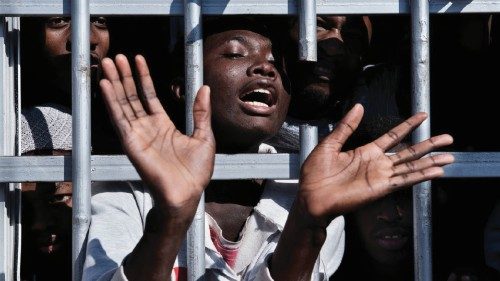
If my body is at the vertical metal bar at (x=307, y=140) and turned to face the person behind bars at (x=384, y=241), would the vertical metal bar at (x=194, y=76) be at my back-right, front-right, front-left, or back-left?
back-left

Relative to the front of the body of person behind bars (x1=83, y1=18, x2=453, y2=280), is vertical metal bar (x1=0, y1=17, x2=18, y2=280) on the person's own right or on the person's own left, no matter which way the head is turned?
on the person's own right

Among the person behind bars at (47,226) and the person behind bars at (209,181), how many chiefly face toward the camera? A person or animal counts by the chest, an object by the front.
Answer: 2

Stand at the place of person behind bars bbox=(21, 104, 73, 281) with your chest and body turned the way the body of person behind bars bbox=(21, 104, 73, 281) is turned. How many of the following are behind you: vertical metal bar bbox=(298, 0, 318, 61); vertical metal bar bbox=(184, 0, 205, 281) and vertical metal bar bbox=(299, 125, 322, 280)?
0

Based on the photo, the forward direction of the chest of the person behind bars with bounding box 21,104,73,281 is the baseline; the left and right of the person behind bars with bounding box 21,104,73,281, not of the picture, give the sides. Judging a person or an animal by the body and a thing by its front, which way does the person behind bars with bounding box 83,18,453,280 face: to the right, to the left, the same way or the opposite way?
the same way

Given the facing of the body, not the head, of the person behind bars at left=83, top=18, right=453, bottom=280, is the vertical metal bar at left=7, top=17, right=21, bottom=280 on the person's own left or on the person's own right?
on the person's own right

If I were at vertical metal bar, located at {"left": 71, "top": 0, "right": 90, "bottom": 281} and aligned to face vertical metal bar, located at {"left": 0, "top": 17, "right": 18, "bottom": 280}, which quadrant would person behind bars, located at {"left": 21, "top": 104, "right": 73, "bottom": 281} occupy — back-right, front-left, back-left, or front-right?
front-right

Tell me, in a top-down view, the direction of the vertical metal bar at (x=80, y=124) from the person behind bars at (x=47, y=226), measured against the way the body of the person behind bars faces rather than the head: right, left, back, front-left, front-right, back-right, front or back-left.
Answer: front

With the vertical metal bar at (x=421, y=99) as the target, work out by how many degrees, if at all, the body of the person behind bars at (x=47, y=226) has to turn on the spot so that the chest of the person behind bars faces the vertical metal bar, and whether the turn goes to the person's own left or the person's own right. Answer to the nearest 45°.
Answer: approximately 45° to the person's own left

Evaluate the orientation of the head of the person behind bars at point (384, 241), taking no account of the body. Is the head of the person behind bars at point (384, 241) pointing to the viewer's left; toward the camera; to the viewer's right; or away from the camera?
toward the camera

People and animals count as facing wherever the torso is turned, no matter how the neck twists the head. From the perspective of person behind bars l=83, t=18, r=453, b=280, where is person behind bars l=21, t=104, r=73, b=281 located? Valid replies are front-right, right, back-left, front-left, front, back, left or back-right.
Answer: back-right

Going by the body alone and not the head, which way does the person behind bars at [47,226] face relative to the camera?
toward the camera

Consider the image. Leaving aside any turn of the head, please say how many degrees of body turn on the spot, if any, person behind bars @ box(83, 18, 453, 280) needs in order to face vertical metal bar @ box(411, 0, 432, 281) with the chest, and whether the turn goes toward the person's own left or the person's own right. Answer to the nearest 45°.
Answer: approximately 90° to the person's own left
